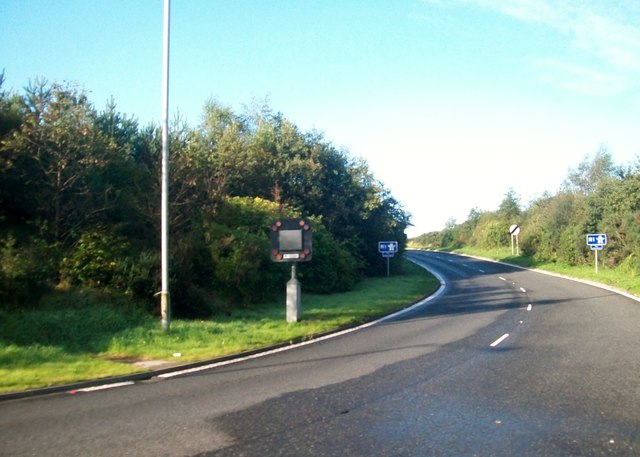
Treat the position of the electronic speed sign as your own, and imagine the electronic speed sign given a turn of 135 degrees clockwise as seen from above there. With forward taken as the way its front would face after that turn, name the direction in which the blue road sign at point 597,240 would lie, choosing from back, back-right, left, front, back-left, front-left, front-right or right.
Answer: right

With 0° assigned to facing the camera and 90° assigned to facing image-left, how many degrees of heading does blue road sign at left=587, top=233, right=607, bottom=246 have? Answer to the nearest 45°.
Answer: approximately 0°

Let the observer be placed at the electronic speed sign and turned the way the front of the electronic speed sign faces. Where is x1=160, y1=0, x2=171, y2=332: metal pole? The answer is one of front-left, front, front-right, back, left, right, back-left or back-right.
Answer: front-right

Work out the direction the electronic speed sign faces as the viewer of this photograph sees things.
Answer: facing the viewer

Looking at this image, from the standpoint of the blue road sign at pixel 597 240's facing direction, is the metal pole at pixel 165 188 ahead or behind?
ahead

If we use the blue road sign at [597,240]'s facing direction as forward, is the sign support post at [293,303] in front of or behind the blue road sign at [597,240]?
in front
